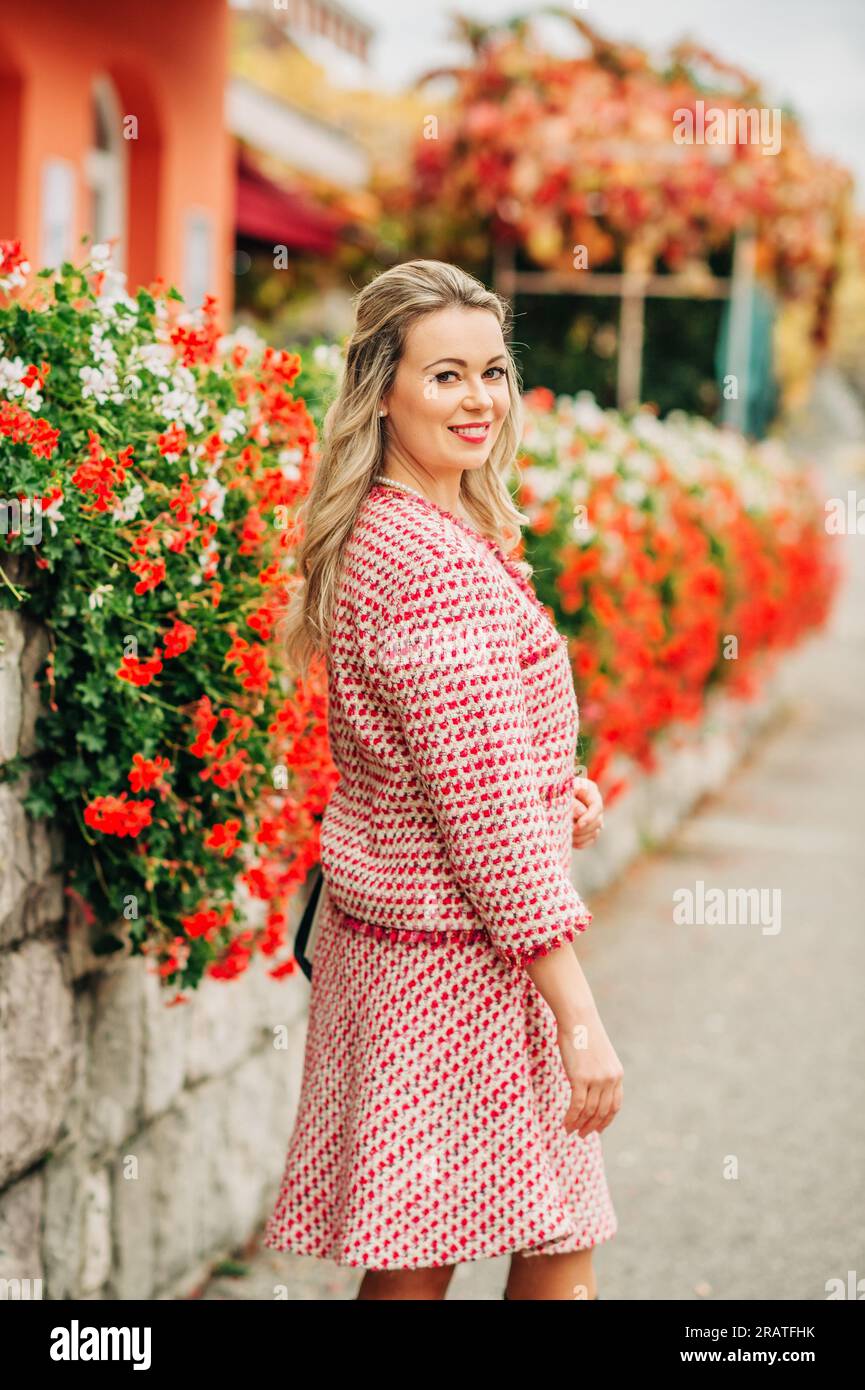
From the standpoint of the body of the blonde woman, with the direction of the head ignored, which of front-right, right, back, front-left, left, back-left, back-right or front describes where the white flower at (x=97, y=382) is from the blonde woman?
back-left

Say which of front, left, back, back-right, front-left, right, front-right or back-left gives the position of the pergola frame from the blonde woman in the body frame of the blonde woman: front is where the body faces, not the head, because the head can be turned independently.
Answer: left

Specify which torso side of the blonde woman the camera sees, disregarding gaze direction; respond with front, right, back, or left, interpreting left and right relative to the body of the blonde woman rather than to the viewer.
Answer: right

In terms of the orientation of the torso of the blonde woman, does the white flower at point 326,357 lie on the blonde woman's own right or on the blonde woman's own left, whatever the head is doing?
on the blonde woman's own left

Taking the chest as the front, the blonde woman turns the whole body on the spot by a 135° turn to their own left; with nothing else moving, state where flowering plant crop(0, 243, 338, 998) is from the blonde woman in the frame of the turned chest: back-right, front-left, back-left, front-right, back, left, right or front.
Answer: front

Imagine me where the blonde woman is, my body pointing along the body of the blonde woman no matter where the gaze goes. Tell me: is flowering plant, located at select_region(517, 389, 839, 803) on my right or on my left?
on my left

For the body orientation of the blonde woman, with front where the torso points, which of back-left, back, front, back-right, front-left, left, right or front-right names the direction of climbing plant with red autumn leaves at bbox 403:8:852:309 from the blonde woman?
left

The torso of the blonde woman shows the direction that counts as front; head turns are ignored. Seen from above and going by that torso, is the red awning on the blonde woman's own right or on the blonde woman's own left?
on the blonde woman's own left
